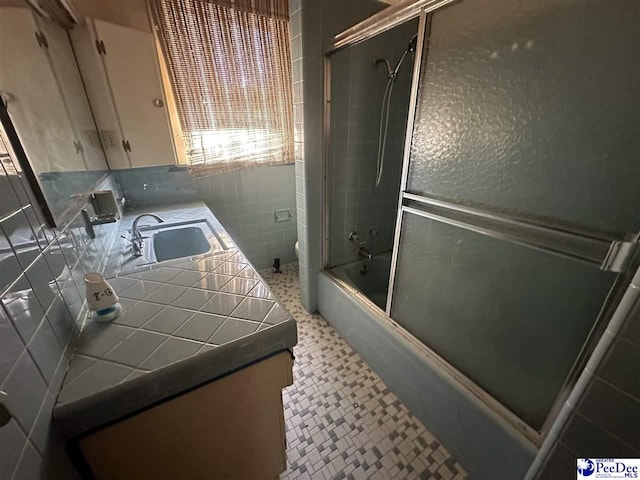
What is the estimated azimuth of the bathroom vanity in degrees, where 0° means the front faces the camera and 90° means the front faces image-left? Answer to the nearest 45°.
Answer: approximately 270°

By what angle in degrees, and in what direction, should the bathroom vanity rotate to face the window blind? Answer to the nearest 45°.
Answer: approximately 45° to its left

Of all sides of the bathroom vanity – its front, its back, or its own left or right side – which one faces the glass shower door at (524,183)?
front

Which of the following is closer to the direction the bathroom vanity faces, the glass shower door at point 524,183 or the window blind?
the glass shower door

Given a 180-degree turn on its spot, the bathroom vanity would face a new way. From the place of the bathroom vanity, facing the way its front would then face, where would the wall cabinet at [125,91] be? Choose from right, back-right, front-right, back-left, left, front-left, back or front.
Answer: right

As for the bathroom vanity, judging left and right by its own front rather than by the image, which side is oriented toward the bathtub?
front

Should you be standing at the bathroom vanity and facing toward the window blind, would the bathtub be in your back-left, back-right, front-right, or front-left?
front-right

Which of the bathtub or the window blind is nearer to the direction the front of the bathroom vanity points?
the bathtub
